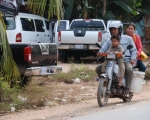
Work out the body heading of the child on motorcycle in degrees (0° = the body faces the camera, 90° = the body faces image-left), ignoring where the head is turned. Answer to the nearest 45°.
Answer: approximately 45°

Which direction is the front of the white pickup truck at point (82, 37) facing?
away from the camera

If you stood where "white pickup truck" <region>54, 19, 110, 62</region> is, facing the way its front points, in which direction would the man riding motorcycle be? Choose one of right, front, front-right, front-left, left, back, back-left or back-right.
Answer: back

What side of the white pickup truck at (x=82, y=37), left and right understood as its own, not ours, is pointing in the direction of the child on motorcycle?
back

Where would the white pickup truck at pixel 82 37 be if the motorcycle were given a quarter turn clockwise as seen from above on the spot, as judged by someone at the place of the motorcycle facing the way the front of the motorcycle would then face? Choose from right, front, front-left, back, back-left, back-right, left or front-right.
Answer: front-right

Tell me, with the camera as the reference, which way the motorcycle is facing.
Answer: facing the viewer and to the left of the viewer

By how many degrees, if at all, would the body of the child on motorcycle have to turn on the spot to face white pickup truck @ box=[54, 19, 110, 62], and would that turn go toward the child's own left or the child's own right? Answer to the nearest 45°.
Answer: approximately 135° to the child's own right
